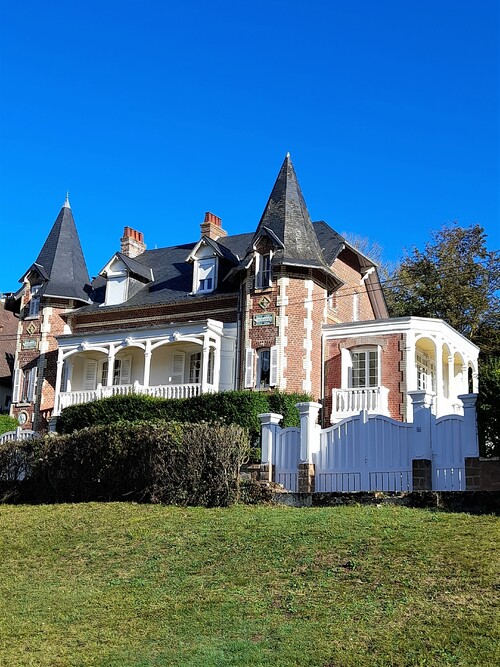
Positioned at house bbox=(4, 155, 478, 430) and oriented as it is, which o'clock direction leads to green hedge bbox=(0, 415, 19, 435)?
The green hedge is roughly at 2 o'clock from the house.

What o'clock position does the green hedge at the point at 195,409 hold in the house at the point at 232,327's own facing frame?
The green hedge is roughly at 11 o'clock from the house.

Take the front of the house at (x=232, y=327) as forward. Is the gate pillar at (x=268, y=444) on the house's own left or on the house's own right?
on the house's own left

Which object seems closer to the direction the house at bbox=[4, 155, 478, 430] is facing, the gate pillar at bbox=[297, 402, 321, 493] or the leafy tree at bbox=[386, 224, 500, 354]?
the gate pillar

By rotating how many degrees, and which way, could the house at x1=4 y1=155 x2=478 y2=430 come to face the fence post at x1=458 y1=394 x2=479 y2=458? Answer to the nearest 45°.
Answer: approximately 45° to its left

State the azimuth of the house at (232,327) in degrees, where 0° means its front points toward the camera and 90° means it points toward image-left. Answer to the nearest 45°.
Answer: approximately 45°

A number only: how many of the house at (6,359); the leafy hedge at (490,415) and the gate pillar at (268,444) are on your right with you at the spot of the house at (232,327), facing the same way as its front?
1

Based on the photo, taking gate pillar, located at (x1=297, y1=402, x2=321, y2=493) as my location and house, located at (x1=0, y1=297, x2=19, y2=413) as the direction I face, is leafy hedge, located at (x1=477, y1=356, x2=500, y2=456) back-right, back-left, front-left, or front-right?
back-right

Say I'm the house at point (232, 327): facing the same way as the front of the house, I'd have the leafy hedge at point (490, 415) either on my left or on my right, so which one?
on my left

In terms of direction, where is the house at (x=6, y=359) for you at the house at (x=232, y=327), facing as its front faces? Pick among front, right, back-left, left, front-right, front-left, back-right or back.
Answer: right
